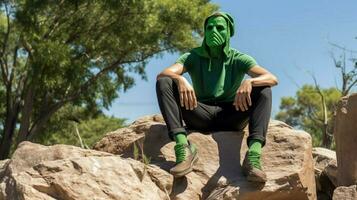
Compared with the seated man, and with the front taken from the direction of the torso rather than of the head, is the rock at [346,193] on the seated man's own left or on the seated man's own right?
on the seated man's own left

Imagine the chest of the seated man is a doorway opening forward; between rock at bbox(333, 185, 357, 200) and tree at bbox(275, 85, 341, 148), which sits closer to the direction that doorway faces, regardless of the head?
the rock

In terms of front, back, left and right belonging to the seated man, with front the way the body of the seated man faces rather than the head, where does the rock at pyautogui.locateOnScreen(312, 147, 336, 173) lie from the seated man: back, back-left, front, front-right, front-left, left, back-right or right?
back-left

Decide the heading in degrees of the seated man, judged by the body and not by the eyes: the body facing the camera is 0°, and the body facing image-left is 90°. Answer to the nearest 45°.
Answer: approximately 0°

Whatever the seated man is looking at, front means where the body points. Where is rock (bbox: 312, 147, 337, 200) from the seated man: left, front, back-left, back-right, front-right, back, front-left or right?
back-left

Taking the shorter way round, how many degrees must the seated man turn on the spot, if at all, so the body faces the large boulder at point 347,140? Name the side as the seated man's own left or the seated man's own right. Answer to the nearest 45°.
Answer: approximately 90° to the seated man's own left
